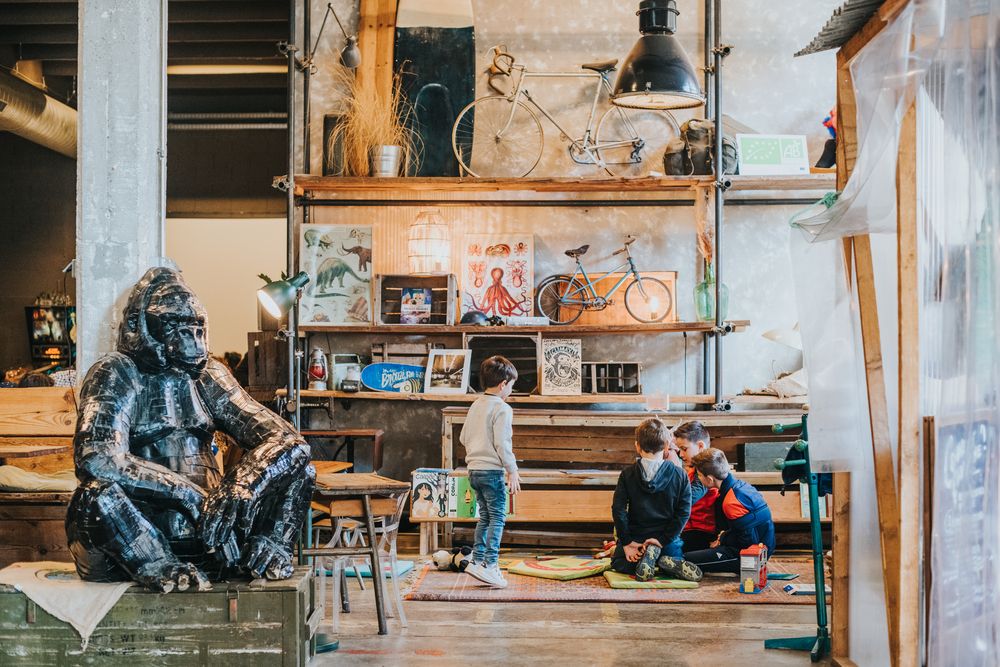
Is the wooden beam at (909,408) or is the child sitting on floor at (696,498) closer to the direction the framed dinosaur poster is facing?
the wooden beam

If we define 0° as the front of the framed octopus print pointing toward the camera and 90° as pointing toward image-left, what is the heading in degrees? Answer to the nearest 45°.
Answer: approximately 0°

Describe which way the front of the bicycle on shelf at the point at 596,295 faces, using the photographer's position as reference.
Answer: facing to the right of the viewer

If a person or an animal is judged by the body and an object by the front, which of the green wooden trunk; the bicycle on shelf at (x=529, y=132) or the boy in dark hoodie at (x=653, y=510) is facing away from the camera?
the boy in dark hoodie

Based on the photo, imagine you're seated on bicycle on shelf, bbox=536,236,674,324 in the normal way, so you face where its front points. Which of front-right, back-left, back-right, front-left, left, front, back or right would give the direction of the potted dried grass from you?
back

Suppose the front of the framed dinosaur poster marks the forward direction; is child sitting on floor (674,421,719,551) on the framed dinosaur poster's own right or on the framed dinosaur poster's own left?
on the framed dinosaur poster's own left

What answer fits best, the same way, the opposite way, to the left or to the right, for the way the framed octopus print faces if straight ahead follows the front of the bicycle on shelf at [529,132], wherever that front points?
to the left

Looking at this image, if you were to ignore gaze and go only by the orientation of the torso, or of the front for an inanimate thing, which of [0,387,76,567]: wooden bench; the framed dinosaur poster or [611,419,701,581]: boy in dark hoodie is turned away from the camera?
the boy in dark hoodie

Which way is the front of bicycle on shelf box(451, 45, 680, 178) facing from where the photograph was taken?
facing to the left of the viewer

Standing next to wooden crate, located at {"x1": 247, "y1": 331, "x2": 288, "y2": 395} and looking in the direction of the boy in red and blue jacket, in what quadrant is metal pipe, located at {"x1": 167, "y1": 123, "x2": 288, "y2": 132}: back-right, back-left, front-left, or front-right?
back-left

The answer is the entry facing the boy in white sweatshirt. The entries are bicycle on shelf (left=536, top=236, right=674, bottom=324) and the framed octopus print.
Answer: the framed octopus print

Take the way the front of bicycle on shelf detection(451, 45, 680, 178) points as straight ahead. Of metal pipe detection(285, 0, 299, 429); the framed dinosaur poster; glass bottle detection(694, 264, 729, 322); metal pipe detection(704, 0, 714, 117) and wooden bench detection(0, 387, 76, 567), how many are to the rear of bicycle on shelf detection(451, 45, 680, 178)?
2

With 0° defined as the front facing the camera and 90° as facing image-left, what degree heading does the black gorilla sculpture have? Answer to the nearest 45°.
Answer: approximately 315°
